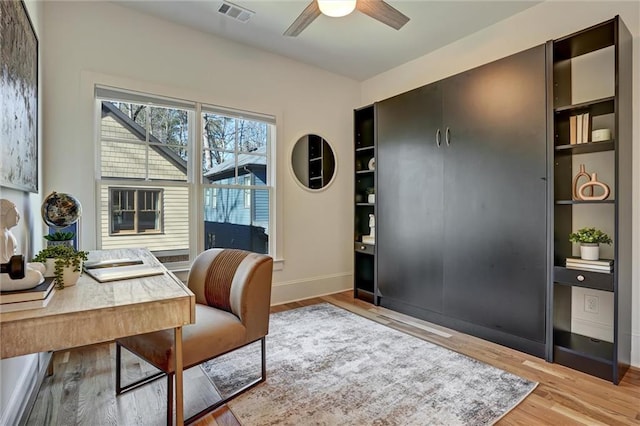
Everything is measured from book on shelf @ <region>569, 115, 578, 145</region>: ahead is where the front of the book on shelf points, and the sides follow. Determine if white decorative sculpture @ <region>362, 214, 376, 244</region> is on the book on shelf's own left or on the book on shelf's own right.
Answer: on the book on shelf's own right

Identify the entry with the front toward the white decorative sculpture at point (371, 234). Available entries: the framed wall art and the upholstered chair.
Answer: the framed wall art

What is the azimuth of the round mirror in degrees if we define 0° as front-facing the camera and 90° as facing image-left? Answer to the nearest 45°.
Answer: approximately 315°

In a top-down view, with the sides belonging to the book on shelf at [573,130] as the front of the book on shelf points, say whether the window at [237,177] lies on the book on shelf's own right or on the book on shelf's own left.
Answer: on the book on shelf's own right

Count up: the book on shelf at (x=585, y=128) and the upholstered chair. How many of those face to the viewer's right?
0

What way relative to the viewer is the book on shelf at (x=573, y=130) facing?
toward the camera

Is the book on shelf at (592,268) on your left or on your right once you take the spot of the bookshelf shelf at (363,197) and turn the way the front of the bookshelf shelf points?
on your left

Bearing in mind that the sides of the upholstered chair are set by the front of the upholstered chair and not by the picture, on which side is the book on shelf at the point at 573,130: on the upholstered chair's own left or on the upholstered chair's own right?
on the upholstered chair's own left

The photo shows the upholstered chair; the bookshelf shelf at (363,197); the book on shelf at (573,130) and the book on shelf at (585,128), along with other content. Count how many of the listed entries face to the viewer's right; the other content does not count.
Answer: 0

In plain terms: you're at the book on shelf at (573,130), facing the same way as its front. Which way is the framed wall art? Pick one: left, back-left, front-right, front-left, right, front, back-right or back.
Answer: front-right

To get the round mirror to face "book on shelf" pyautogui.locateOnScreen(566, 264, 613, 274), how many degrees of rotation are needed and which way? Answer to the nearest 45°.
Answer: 0° — it already faces it

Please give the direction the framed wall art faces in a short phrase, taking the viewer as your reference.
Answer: facing to the right of the viewer

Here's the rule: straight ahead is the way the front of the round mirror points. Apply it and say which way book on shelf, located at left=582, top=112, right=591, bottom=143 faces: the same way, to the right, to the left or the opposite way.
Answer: to the right

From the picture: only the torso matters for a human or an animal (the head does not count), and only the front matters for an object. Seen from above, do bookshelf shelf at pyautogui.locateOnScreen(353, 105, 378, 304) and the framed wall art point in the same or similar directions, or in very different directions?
very different directions

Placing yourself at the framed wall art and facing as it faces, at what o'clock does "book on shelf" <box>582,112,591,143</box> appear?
The book on shelf is roughly at 1 o'clock from the framed wall art.

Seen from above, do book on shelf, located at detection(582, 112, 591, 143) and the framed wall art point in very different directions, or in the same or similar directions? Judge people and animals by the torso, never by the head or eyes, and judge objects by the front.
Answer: very different directions
